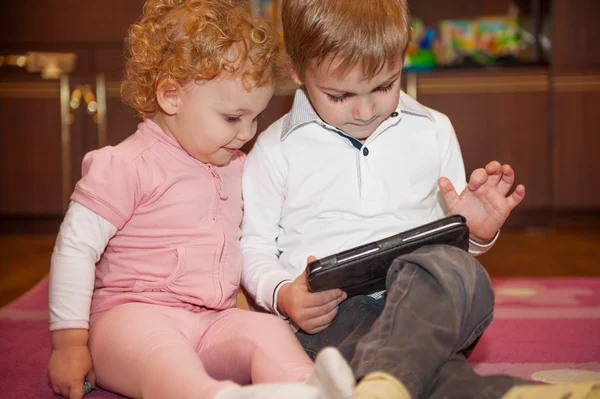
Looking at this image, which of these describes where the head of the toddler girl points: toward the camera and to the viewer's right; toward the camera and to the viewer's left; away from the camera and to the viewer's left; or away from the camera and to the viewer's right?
toward the camera and to the viewer's right

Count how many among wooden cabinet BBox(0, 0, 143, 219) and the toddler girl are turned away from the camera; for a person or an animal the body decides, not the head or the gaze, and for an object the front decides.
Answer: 0

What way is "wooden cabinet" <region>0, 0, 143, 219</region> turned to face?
toward the camera

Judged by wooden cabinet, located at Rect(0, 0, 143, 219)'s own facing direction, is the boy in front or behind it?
in front

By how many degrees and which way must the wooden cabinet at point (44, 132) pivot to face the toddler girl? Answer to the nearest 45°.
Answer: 0° — it already faces them

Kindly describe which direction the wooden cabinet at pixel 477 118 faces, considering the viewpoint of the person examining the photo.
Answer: facing the viewer

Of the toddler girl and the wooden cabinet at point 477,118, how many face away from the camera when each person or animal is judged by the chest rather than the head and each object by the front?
0

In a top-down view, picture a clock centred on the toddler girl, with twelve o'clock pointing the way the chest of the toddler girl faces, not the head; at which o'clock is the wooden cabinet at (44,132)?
The wooden cabinet is roughly at 7 o'clock from the toddler girl.

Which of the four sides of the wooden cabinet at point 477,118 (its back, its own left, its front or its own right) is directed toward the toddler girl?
front
